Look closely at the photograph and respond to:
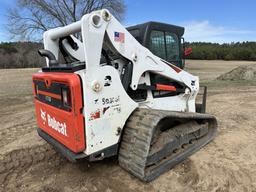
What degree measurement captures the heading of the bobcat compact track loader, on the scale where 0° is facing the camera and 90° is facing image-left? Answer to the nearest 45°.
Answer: approximately 225°

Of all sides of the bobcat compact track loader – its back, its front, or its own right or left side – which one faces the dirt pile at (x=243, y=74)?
front
